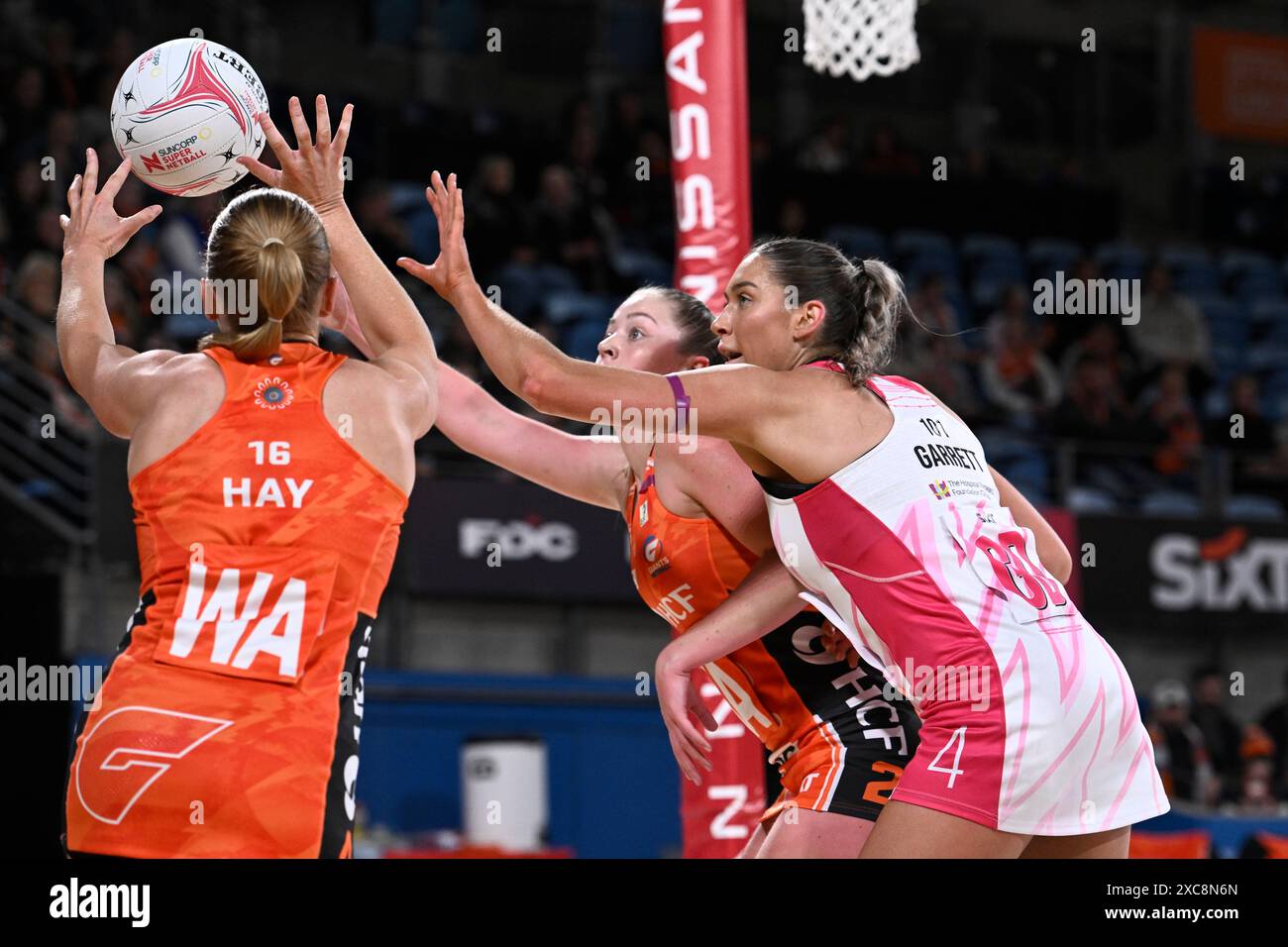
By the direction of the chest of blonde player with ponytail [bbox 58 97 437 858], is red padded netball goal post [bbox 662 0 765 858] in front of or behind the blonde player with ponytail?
in front

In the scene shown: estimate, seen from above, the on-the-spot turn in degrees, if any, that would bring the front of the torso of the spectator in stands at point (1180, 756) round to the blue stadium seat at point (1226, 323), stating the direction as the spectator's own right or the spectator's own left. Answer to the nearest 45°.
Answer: approximately 180°

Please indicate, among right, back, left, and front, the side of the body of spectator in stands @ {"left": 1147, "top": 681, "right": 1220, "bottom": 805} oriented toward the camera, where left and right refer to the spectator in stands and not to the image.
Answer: front

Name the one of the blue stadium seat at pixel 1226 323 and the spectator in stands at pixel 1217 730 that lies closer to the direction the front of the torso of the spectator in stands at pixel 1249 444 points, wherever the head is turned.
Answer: the spectator in stands

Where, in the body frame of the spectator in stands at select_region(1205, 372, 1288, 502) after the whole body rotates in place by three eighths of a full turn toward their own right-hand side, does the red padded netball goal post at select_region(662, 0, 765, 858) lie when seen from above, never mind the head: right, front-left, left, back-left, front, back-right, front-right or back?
back-left

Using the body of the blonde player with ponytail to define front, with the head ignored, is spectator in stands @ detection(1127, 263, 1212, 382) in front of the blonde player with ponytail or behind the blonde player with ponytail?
in front

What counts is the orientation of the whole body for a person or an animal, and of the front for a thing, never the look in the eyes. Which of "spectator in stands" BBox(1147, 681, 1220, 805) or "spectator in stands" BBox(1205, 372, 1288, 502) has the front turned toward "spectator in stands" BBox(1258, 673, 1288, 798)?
"spectator in stands" BBox(1205, 372, 1288, 502)

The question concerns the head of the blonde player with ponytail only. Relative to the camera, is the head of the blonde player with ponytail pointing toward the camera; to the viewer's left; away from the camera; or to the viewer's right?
away from the camera

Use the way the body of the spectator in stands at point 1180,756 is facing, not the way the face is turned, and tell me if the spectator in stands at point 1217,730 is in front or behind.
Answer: behind

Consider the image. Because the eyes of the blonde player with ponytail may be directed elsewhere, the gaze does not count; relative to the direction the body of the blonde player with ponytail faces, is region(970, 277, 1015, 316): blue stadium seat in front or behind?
in front

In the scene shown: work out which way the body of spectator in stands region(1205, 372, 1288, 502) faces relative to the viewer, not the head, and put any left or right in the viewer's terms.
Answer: facing the viewer

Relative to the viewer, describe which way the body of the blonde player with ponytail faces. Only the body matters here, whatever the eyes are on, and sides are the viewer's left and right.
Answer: facing away from the viewer

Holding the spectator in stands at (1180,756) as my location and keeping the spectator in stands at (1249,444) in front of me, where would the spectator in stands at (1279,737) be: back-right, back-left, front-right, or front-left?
front-right

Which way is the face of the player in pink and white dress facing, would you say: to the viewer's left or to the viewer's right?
to the viewer's left
